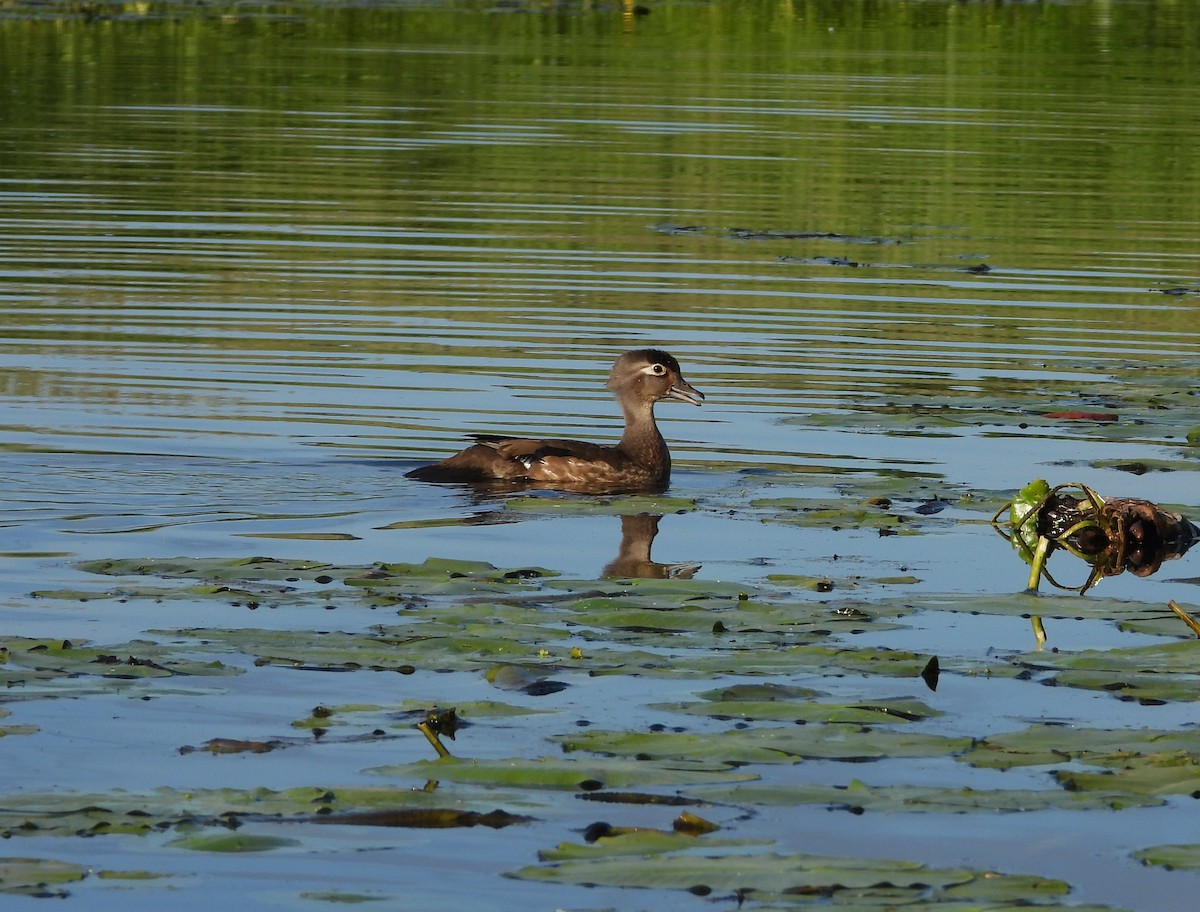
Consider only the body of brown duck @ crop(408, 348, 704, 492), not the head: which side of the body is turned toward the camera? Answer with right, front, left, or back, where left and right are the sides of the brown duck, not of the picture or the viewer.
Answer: right

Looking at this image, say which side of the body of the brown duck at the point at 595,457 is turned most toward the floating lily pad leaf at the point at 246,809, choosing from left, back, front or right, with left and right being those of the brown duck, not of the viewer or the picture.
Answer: right

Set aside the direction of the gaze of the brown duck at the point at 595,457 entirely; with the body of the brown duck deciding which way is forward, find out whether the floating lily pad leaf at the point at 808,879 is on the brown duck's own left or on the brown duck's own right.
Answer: on the brown duck's own right

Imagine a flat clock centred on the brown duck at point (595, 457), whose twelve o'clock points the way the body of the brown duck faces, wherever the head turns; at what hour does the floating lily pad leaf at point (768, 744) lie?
The floating lily pad leaf is roughly at 3 o'clock from the brown duck.

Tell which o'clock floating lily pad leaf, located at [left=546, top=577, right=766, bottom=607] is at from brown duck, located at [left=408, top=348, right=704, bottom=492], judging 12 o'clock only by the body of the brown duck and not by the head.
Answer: The floating lily pad leaf is roughly at 3 o'clock from the brown duck.

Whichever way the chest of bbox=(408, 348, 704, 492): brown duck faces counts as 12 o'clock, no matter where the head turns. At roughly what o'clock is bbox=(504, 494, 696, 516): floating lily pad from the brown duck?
The floating lily pad is roughly at 3 o'clock from the brown duck.

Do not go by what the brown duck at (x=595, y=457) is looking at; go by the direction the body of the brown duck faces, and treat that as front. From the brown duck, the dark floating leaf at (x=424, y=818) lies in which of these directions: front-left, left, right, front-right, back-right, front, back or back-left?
right

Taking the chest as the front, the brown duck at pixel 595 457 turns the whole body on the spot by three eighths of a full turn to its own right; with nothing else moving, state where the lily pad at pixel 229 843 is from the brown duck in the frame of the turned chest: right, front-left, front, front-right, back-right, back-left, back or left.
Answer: front-left

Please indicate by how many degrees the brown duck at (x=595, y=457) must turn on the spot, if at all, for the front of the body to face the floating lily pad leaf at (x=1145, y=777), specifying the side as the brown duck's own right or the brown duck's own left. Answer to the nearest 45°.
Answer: approximately 90° to the brown duck's own right

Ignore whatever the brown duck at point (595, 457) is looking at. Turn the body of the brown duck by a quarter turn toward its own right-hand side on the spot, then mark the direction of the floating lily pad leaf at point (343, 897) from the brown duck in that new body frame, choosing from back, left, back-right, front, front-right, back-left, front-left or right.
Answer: front

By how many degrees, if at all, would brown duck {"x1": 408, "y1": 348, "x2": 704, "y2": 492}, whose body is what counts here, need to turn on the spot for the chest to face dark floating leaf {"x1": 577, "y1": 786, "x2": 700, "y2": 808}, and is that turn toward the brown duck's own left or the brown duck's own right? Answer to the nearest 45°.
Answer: approximately 90° to the brown duck's own right
